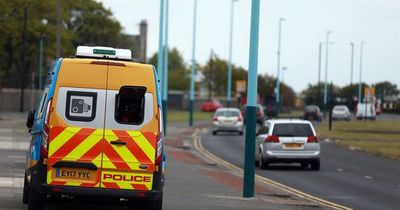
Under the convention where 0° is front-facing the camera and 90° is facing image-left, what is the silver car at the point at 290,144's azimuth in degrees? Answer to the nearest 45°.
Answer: approximately 180°

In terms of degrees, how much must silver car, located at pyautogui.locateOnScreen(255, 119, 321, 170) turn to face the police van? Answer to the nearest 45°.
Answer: approximately 180°

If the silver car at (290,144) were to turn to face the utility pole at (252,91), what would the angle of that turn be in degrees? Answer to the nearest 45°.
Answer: approximately 180°

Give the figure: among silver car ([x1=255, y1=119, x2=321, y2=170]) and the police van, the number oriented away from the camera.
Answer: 2

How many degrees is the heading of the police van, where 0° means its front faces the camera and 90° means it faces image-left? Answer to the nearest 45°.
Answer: approximately 180°

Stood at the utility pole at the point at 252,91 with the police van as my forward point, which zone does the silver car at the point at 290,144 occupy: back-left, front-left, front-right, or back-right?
back-right

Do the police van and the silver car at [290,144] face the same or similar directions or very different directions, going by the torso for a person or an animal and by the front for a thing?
same or similar directions
